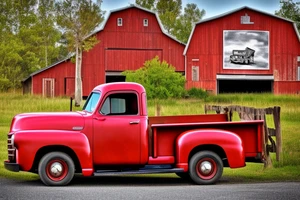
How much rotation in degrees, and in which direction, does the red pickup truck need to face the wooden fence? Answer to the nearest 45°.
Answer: approximately 135° to its right

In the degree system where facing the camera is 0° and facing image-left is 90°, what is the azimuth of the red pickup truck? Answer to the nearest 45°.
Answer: approximately 90°
